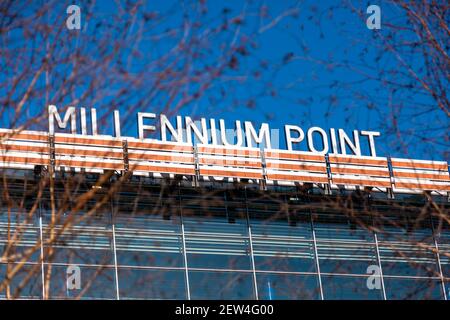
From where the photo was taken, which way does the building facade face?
toward the camera
